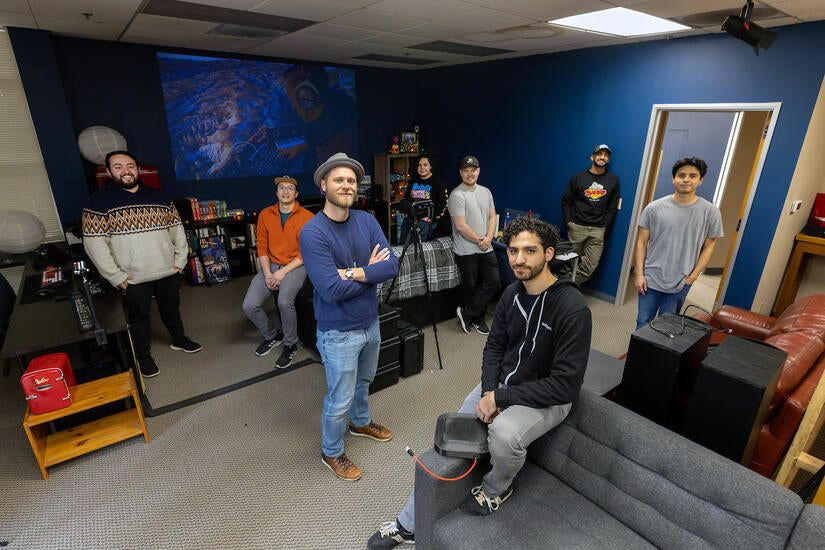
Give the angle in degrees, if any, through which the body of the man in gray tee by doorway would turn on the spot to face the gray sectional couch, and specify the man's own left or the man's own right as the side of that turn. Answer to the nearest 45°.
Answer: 0° — they already face it

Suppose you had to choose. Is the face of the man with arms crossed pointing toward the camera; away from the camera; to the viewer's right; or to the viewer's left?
toward the camera

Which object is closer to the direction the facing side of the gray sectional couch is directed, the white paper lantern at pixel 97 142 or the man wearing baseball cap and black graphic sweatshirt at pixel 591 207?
the white paper lantern

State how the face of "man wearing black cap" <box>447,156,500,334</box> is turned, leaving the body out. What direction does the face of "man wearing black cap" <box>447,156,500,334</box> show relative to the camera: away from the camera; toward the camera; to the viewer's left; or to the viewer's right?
toward the camera

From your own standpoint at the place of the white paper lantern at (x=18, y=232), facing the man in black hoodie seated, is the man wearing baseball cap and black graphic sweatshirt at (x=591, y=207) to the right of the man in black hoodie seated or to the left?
left

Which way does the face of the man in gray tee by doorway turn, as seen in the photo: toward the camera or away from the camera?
toward the camera

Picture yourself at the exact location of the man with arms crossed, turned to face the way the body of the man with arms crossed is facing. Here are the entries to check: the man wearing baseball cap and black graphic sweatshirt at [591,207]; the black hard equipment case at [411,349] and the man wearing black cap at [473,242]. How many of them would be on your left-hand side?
3

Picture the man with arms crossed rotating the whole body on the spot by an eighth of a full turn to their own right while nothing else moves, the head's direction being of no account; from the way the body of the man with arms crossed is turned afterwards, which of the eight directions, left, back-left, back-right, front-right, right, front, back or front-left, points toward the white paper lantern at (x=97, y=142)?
back-right

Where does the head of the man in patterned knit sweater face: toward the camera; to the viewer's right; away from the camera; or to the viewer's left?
toward the camera

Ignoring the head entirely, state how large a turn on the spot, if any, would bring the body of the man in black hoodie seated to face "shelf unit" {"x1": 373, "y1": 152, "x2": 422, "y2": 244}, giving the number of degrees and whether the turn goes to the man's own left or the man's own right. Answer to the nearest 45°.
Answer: approximately 135° to the man's own right

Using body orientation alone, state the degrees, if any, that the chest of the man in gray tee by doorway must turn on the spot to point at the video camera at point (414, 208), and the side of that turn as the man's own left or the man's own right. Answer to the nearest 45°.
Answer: approximately 90° to the man's own right

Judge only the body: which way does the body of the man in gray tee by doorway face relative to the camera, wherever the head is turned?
toward the camera

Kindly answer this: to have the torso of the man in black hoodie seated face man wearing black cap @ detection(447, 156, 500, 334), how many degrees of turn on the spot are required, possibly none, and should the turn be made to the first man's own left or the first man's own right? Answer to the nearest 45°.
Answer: approximately 135° to the first man's own right
